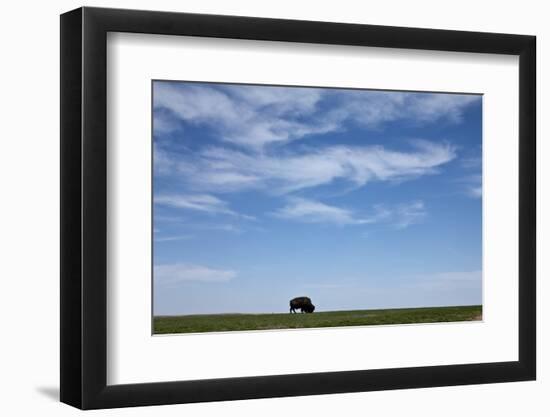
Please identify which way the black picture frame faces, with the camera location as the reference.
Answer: facing the viewer and to the right of the viewer
